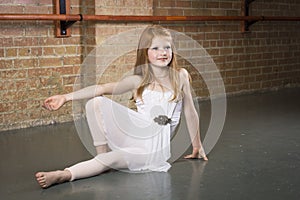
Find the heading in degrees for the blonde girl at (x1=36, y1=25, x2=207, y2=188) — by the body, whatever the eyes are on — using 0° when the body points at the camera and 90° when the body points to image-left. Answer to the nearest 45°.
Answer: approximately 0°
